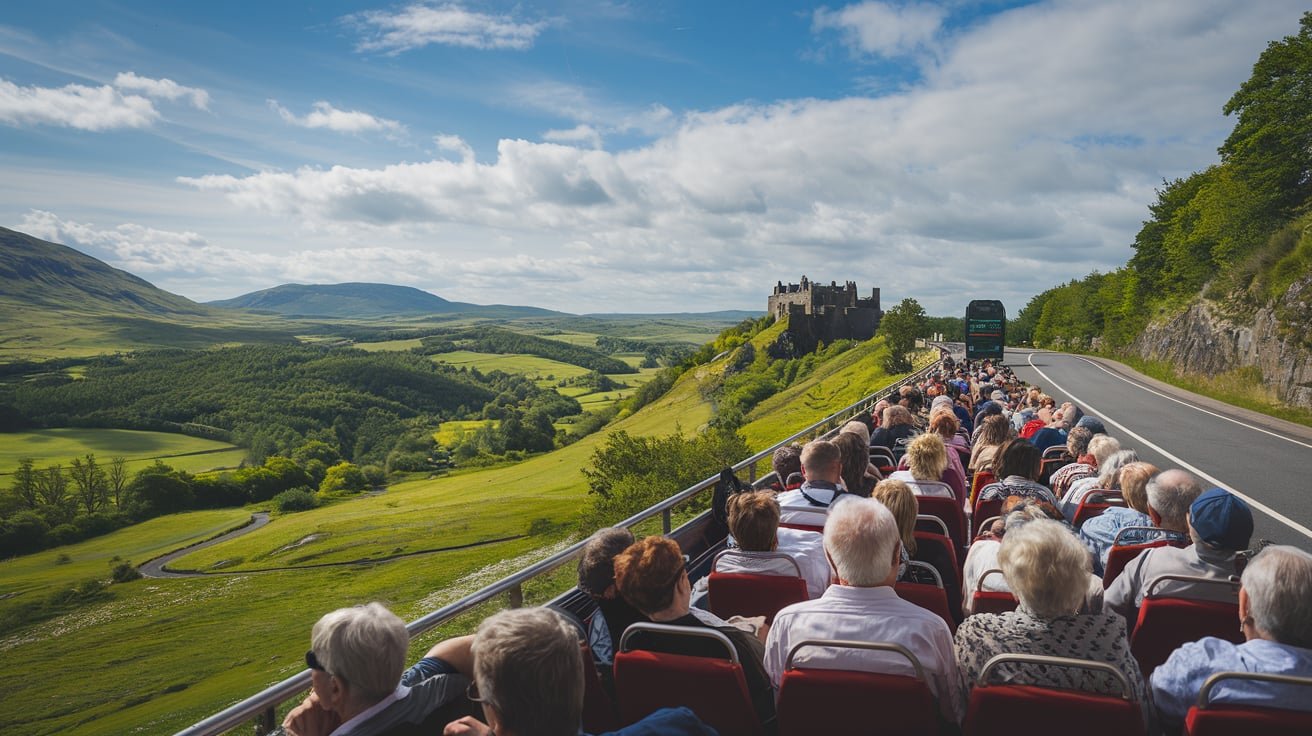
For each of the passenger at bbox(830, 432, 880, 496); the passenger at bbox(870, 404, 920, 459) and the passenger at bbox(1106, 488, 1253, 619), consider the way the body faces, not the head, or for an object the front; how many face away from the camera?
3

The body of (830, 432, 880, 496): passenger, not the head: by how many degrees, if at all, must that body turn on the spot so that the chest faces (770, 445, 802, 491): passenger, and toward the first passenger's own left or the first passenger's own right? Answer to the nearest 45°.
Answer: approximately 45° to the first passenger's own left

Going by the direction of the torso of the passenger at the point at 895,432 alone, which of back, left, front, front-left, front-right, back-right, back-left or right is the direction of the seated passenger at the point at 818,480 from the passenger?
back

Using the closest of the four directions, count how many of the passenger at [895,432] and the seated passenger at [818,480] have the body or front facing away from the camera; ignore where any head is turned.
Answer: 2

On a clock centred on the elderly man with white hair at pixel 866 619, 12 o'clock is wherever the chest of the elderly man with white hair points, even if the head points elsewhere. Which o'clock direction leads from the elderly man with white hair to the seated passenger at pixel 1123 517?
The seated passenger is roughly at 1 o'clock from the elderly man with white hair.

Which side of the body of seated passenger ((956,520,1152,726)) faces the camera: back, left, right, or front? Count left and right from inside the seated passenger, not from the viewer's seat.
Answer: back

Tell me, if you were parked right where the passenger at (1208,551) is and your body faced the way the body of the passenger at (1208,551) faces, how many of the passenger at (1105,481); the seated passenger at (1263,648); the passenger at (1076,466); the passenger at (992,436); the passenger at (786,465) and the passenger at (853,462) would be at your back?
1

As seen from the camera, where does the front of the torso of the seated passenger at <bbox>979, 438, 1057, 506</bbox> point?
away from the camera

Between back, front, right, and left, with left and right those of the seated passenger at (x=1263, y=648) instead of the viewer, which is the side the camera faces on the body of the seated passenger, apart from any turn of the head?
back

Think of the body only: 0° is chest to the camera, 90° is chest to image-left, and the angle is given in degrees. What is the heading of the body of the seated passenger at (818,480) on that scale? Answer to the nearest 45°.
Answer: approximately 180°

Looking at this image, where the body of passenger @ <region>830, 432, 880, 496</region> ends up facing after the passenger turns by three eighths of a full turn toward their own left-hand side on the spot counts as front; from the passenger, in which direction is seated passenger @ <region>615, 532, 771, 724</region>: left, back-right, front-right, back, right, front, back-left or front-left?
front-left

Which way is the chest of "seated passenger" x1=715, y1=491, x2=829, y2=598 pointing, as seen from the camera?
away from the camera

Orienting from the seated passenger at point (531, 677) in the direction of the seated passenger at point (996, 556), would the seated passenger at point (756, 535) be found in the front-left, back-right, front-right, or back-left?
front-left

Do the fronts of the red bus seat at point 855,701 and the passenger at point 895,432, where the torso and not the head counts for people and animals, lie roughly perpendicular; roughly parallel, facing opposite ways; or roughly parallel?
roughly parallel

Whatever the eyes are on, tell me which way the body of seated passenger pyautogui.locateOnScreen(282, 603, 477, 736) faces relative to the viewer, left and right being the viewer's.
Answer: facing away from the viewer and to the left of the viewer

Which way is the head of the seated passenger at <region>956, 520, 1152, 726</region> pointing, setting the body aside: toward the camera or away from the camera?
away from the camera

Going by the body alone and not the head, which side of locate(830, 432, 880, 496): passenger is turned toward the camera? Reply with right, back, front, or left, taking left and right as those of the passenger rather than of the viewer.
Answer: back

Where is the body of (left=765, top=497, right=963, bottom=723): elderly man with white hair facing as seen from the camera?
away from the camera

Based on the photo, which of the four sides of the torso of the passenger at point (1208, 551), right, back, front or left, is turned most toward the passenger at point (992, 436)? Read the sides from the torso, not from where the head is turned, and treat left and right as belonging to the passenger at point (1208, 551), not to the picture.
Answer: front

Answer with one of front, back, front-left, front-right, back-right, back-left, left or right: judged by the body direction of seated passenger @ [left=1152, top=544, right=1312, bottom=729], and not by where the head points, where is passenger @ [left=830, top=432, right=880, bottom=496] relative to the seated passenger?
front-left
